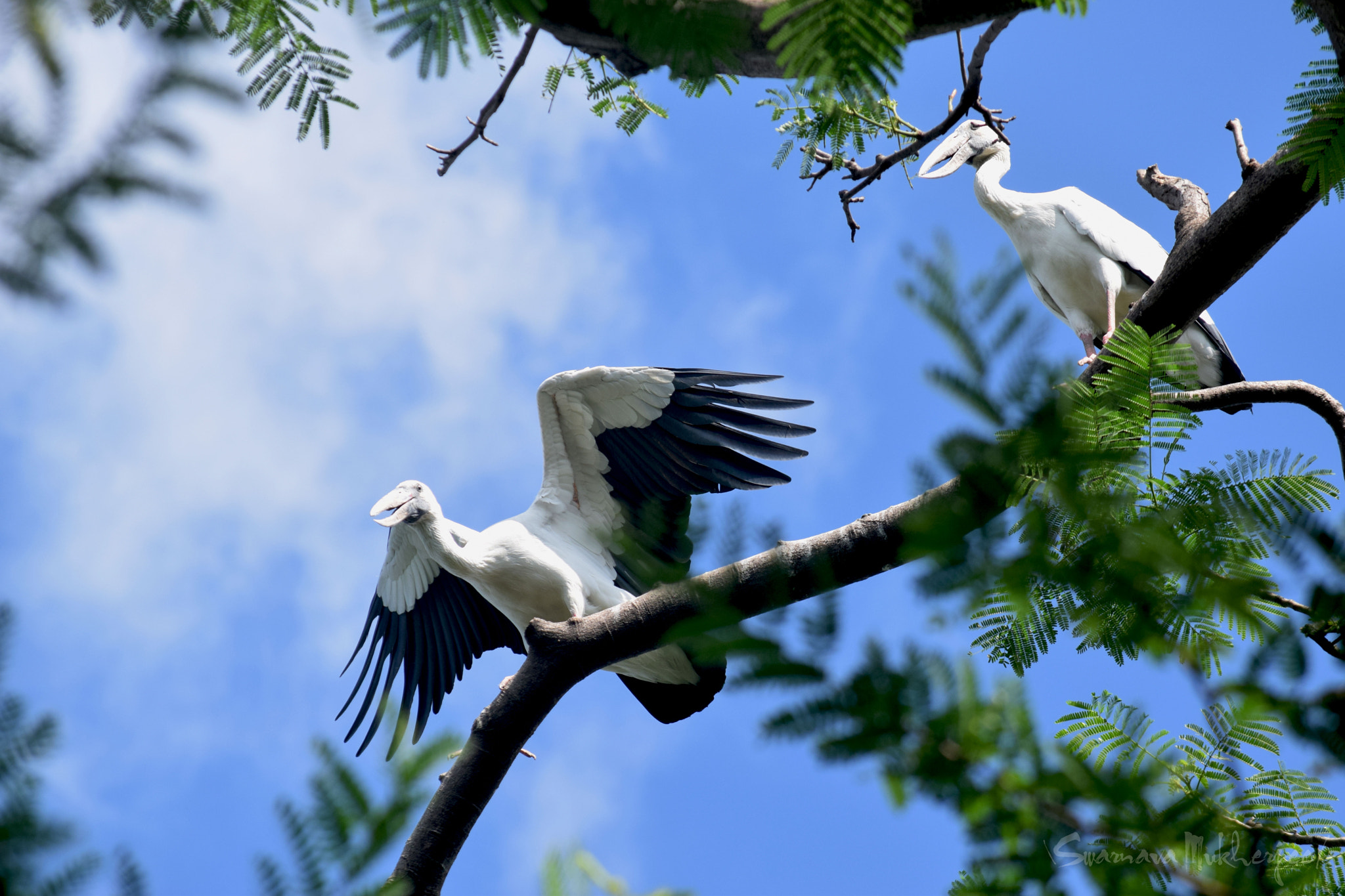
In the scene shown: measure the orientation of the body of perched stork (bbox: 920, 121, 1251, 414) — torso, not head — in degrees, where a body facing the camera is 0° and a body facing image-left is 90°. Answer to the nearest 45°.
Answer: approximately 45°

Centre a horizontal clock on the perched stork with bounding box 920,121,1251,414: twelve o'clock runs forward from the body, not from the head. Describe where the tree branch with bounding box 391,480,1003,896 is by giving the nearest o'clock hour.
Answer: The tree branch is roughly at 12 o'clock from the perched stork.

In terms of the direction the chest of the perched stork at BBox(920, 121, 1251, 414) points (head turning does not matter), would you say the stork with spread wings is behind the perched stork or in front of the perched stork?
in front

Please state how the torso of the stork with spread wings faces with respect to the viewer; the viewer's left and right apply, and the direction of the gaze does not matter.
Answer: facing the viewer and to the left of the viewer

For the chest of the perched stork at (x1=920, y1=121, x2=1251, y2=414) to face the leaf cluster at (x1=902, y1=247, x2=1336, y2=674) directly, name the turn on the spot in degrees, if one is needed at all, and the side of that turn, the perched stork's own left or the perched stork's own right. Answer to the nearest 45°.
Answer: approximately 45° to the perched stork's own left

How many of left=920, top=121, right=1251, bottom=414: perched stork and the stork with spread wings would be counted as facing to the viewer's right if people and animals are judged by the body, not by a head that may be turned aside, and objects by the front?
0

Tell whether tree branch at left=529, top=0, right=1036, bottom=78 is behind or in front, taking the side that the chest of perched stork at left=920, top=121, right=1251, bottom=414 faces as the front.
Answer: in front
